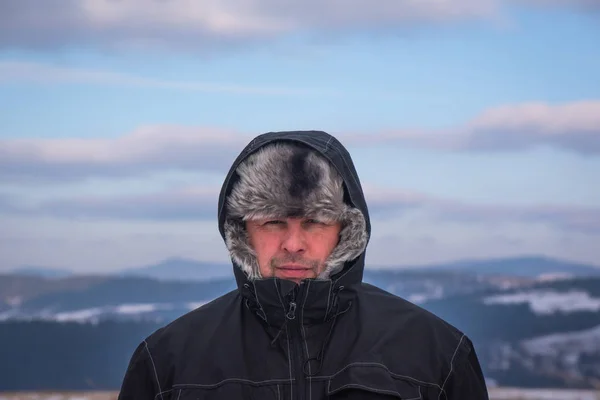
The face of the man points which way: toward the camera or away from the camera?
toward the camera

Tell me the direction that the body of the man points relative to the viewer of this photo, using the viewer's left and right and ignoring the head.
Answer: facing the viewer
